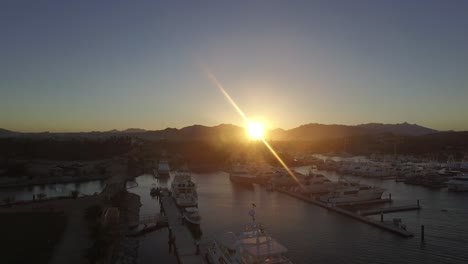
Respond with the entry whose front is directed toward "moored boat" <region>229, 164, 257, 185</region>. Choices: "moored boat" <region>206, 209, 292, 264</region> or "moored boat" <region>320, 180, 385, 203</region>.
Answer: "moored boat" <region>206, 209, 292, 264</region>

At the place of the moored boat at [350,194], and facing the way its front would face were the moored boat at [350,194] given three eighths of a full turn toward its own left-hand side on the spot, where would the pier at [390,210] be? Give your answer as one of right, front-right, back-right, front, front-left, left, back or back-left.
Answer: back

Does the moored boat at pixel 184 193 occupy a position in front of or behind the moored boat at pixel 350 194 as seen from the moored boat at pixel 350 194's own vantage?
behind

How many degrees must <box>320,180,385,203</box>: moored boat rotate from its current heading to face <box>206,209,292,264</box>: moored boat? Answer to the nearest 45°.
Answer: approximately 90° to its right

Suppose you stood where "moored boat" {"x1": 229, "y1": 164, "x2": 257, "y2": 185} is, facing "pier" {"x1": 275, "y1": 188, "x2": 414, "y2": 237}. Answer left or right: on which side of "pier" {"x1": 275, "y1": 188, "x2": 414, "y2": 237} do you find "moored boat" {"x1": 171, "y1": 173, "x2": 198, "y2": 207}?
right

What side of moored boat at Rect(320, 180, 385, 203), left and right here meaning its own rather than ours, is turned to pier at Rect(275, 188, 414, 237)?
right

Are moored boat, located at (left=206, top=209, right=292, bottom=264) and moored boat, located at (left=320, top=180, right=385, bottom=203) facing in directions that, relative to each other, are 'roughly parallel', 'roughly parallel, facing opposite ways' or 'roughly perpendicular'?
roughly perpendicular

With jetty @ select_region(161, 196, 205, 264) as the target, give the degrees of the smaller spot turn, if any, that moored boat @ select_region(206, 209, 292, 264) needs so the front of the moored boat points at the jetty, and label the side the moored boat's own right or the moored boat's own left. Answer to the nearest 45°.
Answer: approximately 45° to the moored boat's own left

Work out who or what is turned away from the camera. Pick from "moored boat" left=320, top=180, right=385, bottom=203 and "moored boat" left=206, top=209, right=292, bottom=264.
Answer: "moored boat" left=206, top=209, right=292, bottom=264

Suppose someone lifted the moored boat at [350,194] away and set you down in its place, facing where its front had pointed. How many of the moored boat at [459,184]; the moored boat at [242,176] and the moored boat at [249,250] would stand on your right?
1

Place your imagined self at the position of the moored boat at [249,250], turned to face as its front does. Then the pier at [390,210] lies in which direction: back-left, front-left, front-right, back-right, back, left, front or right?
front-right

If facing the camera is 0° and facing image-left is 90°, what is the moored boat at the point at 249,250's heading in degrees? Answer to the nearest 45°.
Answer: approximately 180°

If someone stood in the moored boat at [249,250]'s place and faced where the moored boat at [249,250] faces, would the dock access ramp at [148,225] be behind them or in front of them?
in front
